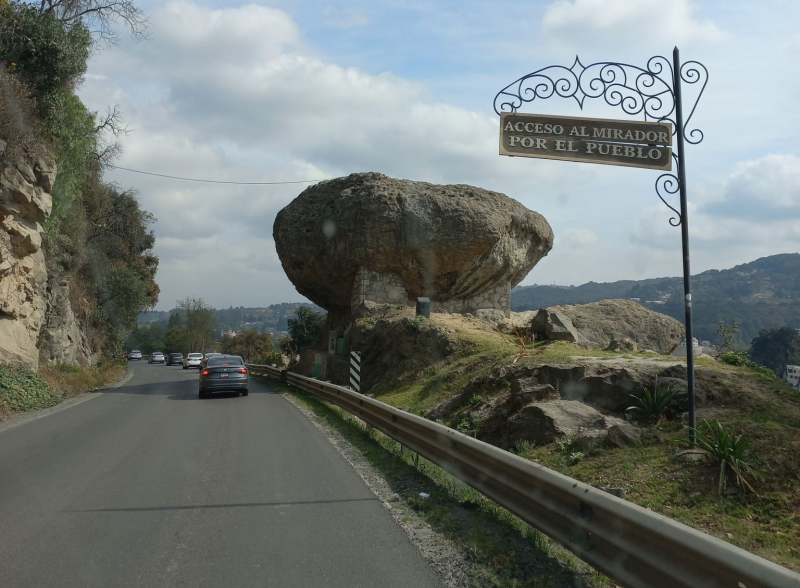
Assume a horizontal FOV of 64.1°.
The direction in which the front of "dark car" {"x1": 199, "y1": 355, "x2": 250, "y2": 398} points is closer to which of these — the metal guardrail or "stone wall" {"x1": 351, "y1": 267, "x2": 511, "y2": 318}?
the stone wall

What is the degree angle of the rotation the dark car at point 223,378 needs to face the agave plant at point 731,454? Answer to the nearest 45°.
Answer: approximately 180°

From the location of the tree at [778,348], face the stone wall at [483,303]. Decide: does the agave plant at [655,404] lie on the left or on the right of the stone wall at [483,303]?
left

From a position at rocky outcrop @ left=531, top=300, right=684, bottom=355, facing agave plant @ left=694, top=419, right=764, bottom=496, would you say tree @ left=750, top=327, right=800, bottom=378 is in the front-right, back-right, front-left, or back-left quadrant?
back-left

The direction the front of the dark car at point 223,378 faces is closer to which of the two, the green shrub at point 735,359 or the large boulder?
the large boulder

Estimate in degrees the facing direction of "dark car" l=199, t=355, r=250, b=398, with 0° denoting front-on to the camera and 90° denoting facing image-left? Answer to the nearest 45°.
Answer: approximately 180°

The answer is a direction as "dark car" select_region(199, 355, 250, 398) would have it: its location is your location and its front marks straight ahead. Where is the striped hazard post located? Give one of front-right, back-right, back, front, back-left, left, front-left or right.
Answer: back-right

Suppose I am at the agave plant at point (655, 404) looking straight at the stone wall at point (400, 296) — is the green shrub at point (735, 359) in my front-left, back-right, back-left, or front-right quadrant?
front-right

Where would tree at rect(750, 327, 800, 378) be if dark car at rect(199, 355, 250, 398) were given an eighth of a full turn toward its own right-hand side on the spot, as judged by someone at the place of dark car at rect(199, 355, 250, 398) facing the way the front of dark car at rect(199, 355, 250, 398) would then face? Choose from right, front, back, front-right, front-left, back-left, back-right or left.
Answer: front-right

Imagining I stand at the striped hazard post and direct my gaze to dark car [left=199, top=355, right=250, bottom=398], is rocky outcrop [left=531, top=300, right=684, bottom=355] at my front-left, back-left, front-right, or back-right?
back-right

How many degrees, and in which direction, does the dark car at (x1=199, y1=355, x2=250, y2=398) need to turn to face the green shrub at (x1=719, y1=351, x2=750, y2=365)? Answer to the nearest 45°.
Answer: approximately 135° to its right

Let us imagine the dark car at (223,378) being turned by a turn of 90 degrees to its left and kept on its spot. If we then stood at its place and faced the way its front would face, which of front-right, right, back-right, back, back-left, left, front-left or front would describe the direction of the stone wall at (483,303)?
back

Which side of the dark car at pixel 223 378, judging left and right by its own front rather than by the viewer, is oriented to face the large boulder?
right

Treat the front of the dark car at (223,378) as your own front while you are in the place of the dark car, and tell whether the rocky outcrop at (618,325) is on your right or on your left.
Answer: on your right
